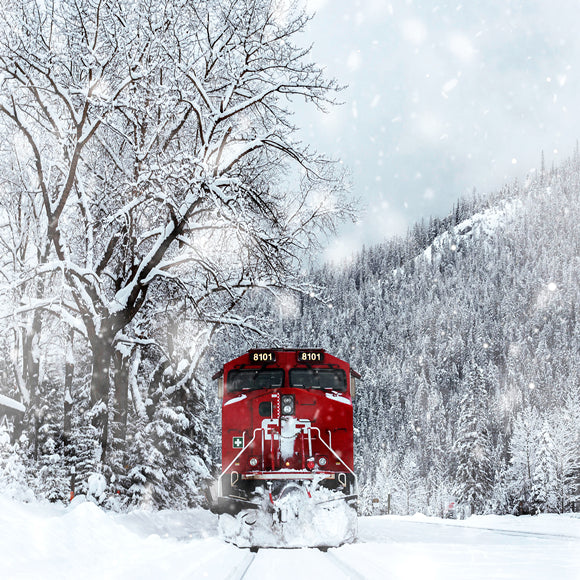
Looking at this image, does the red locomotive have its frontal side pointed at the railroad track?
yes

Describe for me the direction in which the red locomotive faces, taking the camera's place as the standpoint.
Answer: facing the viewer
